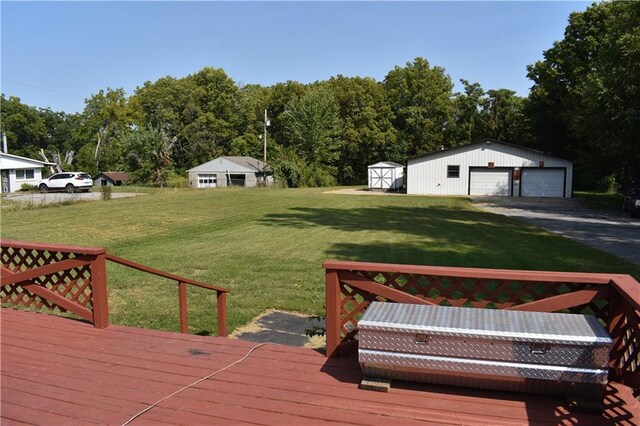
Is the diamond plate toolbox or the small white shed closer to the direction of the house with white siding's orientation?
the diamond plate toolbox

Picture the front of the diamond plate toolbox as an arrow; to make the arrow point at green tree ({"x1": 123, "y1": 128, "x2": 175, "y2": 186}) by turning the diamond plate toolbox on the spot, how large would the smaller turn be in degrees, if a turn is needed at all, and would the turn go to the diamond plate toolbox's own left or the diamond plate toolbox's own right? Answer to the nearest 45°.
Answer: approximately 135° to the diamond plate toolbox's own right

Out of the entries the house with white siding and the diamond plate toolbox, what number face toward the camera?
2

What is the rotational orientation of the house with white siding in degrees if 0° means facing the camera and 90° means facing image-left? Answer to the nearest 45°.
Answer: approximately 0°

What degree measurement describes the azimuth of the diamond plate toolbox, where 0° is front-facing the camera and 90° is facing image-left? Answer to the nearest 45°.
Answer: approximately 0°

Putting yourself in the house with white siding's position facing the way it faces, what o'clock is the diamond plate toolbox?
The diamond plate toolbox is roughly at 12 o'clock from the house with white siding.

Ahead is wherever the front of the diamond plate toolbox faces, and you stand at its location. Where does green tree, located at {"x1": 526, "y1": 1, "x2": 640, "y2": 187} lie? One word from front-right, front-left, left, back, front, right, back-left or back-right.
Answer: back

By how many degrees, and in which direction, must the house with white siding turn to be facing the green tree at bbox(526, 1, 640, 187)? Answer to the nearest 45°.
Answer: approximately 45° to its left

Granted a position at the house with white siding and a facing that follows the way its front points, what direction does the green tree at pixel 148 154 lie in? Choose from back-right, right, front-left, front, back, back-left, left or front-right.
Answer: back-left

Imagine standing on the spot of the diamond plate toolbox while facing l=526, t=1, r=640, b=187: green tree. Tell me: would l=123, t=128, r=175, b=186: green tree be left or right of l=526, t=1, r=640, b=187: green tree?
left
